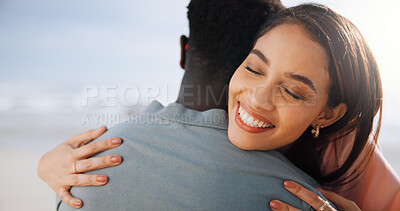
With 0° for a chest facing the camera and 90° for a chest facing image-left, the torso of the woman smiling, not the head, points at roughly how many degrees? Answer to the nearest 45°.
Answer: approximately 45°
